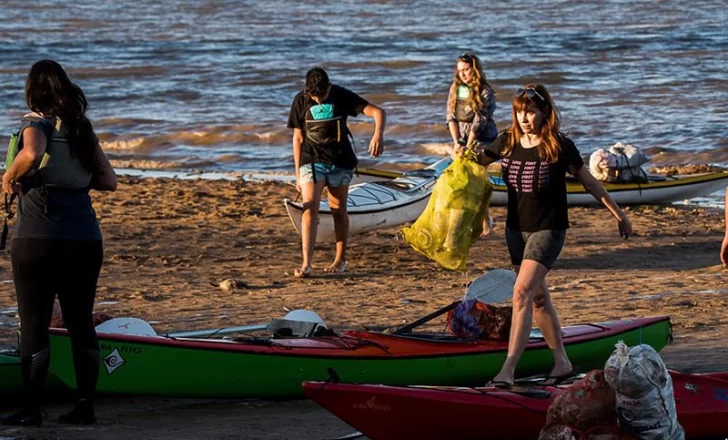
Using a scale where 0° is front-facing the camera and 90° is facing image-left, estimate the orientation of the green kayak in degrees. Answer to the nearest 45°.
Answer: approximately 90°

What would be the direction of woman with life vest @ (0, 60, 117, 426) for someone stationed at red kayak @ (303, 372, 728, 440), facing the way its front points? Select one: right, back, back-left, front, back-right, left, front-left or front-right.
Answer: front

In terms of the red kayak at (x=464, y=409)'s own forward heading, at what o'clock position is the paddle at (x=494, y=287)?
The paddle is roughly at 3 o'clock from the red kayak.

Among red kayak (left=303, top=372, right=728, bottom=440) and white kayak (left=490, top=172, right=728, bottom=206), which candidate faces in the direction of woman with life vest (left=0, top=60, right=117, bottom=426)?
the red kayak

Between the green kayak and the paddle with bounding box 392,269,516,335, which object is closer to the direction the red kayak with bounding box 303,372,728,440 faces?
the green kayak

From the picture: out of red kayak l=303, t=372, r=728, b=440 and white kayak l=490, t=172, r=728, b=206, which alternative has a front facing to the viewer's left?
the red kayak

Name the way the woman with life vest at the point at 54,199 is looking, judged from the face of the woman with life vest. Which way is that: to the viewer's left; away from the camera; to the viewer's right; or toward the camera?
away from the camera

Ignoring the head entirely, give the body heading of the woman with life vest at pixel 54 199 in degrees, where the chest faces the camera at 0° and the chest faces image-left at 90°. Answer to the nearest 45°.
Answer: approximately 135°

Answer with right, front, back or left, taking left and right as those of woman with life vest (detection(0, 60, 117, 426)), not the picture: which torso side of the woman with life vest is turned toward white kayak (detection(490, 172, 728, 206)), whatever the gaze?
right

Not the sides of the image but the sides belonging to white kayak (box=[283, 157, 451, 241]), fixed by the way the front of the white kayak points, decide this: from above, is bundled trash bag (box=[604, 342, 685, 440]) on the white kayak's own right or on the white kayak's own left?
on the white kayak's own left

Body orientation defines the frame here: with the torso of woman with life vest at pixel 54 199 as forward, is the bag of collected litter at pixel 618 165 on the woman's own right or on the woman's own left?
on the woman's own right

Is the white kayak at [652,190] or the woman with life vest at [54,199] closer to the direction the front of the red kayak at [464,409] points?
the woman with life vest

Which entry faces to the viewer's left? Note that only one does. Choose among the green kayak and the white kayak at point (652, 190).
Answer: the green kayak

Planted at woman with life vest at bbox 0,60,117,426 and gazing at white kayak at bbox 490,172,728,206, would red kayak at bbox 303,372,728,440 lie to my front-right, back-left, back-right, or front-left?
front-right

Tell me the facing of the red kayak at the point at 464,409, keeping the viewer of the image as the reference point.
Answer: facing to the left of the viewer
